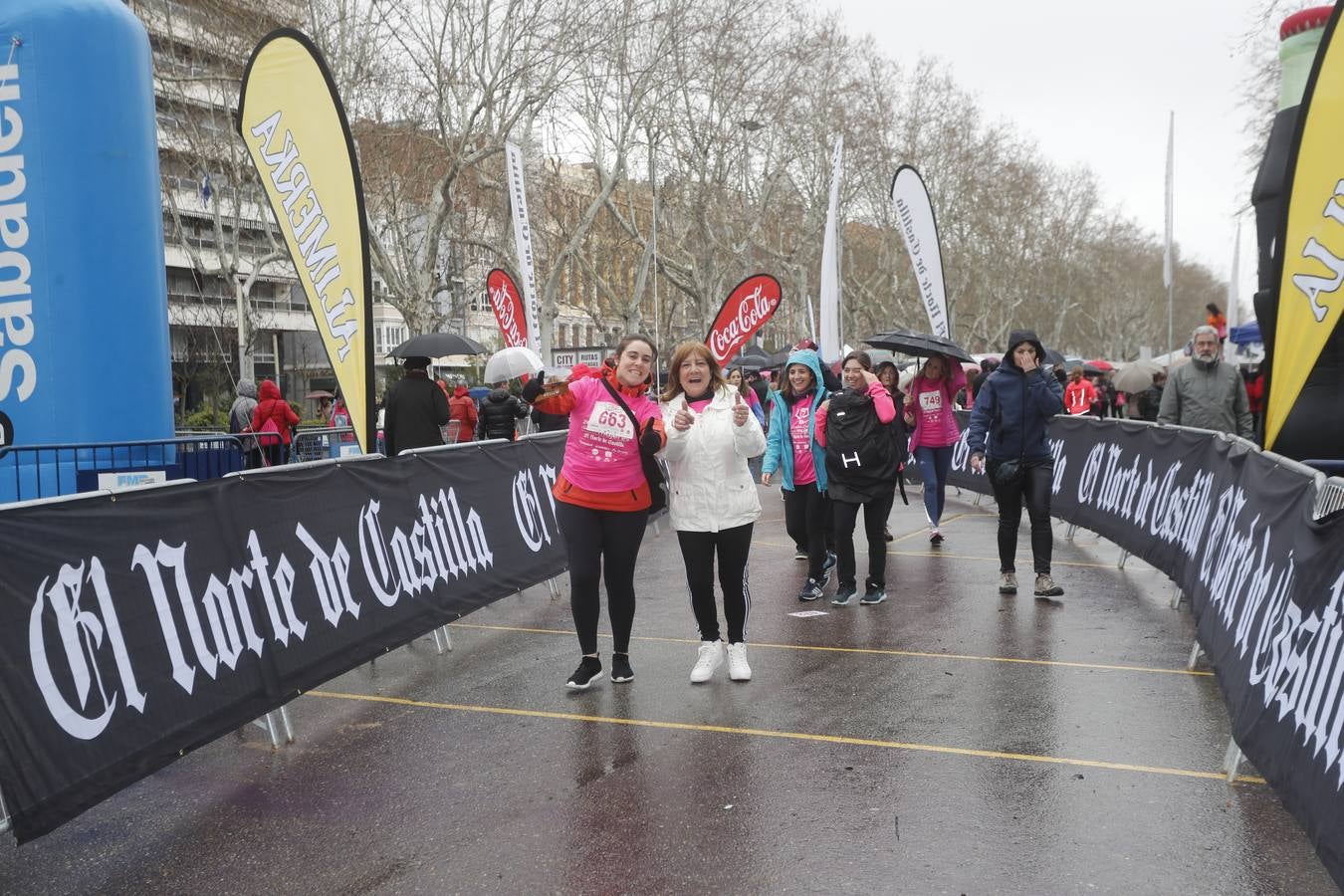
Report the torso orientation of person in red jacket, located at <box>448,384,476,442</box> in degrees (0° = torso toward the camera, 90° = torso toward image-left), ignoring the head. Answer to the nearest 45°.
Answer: approximately 180°

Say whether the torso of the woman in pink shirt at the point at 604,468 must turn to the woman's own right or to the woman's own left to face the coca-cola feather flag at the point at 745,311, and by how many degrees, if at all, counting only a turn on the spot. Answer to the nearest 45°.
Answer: approximately 180°

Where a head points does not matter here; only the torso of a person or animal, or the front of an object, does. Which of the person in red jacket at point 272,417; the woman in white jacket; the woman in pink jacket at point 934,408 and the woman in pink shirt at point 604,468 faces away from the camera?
the person in red jacket

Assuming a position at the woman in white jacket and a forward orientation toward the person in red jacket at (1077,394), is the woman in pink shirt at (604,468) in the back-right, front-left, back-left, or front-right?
back-left

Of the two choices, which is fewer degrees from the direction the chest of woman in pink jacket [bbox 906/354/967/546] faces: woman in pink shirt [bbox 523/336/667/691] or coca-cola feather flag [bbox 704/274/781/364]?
the woman in pink shirt

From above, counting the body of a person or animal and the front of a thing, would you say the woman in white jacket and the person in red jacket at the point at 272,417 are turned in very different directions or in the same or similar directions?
very different directions

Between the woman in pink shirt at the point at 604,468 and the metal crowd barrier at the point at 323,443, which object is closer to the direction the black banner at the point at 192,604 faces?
the woman in pink shirt

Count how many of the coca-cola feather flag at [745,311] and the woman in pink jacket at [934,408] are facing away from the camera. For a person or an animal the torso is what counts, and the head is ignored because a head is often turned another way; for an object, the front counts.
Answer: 0

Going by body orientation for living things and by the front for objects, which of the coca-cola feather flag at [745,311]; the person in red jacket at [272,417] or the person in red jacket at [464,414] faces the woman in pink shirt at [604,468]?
the coca-cola feather flag

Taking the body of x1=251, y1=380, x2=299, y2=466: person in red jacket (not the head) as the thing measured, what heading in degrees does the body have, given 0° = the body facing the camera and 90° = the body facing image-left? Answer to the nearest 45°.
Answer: approximately 180°

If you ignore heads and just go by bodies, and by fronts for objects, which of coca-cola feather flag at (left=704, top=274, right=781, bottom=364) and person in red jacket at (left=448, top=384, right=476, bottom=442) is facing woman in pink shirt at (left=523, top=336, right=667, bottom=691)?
the coca-cola feather flag

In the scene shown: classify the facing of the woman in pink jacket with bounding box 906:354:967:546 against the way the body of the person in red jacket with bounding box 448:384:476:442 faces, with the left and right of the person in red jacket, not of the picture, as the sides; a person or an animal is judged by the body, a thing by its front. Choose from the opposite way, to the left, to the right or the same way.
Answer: the opposite way

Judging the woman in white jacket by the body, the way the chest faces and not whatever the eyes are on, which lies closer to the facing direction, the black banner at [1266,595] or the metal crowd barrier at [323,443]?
the black banner
